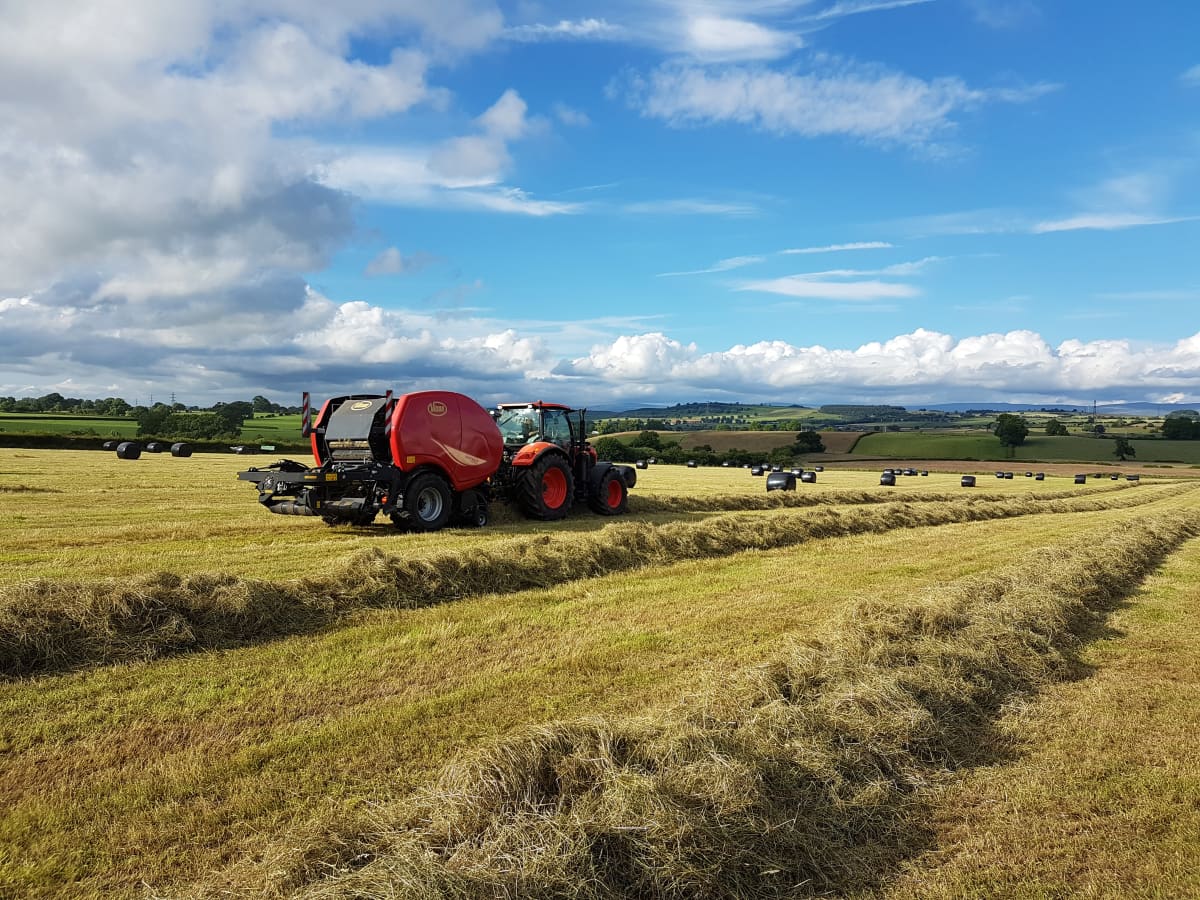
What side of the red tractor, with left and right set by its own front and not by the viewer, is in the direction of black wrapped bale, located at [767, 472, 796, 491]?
front

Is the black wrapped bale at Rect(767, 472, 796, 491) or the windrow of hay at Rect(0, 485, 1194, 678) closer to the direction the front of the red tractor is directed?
the black wrapped bale

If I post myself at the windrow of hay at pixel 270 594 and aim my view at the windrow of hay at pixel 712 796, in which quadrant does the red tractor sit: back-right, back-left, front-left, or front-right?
back-left

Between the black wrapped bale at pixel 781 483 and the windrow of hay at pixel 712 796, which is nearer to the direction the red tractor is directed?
the black wrapped bale

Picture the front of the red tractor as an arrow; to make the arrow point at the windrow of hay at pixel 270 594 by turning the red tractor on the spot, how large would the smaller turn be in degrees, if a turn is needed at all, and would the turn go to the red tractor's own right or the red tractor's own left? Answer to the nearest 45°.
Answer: approximately 135° to the red tractor's own right

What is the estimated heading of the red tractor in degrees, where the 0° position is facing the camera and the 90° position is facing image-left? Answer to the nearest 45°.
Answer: approximately 225°
